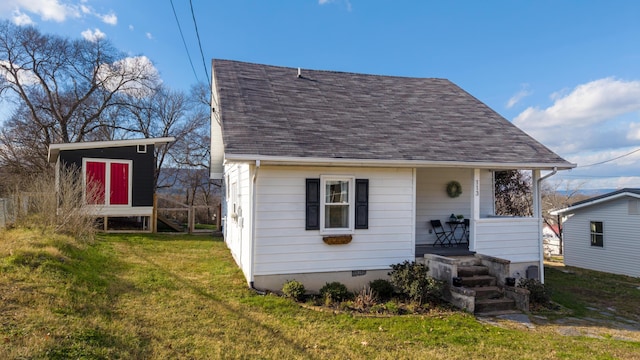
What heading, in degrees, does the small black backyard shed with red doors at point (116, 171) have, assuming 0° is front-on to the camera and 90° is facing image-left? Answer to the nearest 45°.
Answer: approximately 0°

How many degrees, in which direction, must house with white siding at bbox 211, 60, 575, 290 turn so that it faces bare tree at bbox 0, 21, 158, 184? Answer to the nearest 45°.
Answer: approximately 135° to its right

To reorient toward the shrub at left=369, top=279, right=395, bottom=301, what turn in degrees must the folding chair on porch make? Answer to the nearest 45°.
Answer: approximately 135° to its right

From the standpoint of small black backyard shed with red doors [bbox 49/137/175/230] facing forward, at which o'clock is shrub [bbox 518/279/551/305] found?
The shrub is roughly at 11 o'clock from the small black backyard shed with red doors.

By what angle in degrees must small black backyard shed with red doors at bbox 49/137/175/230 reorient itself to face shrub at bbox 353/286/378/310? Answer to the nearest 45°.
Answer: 0° — it already faces it

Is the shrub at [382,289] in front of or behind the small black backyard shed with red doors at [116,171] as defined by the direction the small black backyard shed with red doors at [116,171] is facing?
in front

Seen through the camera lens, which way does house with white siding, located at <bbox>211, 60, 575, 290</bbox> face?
facing the viewer

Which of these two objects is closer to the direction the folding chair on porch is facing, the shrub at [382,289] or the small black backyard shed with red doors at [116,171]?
the shrub

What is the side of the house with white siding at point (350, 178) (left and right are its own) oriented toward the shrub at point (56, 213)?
right

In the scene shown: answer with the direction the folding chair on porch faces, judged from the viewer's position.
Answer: facing the viewer and to the right of the viewer

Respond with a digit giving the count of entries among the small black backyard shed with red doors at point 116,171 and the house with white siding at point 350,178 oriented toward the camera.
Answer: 2

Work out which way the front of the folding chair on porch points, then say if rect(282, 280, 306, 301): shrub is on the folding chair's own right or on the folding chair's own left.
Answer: on the folding chair's own right
